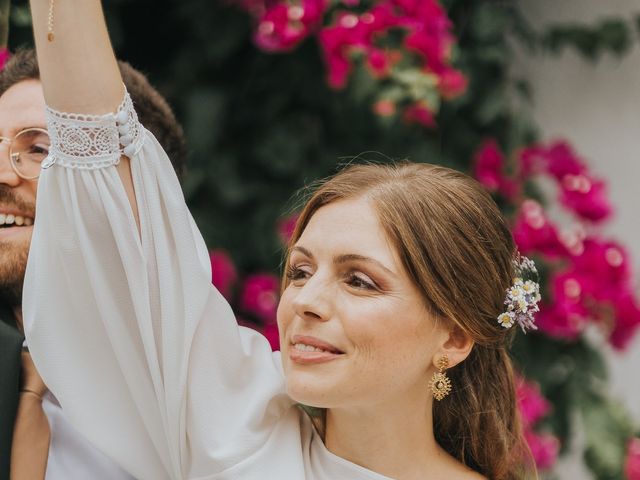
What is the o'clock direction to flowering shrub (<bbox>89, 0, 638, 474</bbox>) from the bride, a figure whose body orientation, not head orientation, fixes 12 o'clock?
The flowering shrub is roughly at 5 o'clock from the bride.

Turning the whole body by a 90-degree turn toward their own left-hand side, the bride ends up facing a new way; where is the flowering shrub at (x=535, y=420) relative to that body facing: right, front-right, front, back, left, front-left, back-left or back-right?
left

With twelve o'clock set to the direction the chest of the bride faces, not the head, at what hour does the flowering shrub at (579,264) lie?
The flowering shrub is roughly at 6 o'clock from the bride.

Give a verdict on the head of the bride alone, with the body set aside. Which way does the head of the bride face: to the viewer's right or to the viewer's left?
to the viewer's left

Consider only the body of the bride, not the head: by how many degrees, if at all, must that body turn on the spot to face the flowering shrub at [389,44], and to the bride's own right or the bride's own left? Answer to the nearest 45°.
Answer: approximately 135° to the bride's own right
